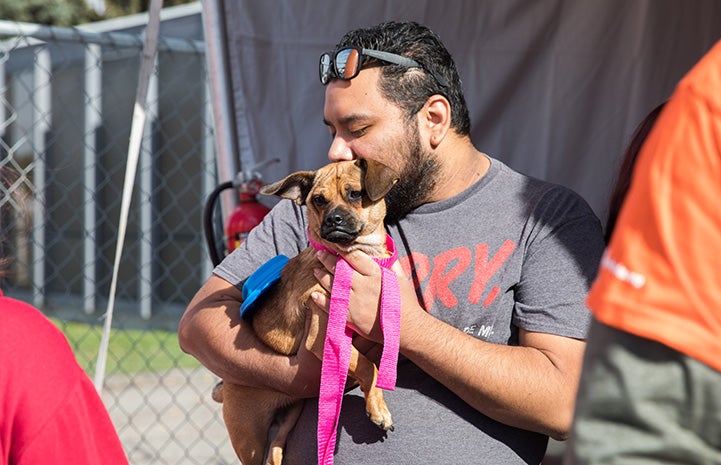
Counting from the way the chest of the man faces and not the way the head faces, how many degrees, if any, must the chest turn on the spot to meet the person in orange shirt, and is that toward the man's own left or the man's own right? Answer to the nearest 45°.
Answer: approximately 45° to the man's own left

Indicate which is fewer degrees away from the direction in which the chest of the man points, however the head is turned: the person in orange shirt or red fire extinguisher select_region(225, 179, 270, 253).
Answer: the person in orange shirt

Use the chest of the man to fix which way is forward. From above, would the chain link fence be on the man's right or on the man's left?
on the man's right

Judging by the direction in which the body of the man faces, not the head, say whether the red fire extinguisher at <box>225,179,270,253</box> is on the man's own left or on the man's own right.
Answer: on the man's own right

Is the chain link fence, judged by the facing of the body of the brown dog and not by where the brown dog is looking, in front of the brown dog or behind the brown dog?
behind

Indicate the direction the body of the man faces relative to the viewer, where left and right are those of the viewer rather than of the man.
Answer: facing the viewer and to the left of the viewer

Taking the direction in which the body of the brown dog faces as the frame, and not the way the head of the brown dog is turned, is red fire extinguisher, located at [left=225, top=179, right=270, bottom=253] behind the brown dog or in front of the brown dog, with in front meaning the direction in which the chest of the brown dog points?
behind

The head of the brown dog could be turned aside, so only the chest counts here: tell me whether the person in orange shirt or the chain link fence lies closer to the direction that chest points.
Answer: the person in orange shirt

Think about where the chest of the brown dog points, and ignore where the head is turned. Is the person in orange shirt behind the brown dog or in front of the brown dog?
in front

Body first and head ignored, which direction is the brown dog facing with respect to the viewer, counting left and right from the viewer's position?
facing the viewer and to the right of the viewer

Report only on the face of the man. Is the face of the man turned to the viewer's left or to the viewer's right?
to the viewer's left
